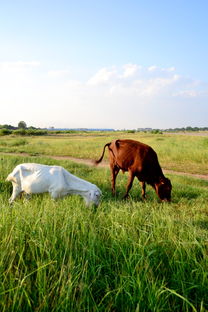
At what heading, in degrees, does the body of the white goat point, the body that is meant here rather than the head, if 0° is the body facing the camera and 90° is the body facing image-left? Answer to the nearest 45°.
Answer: approximately 270°

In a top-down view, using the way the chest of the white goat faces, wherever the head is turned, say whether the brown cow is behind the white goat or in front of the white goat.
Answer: in front
